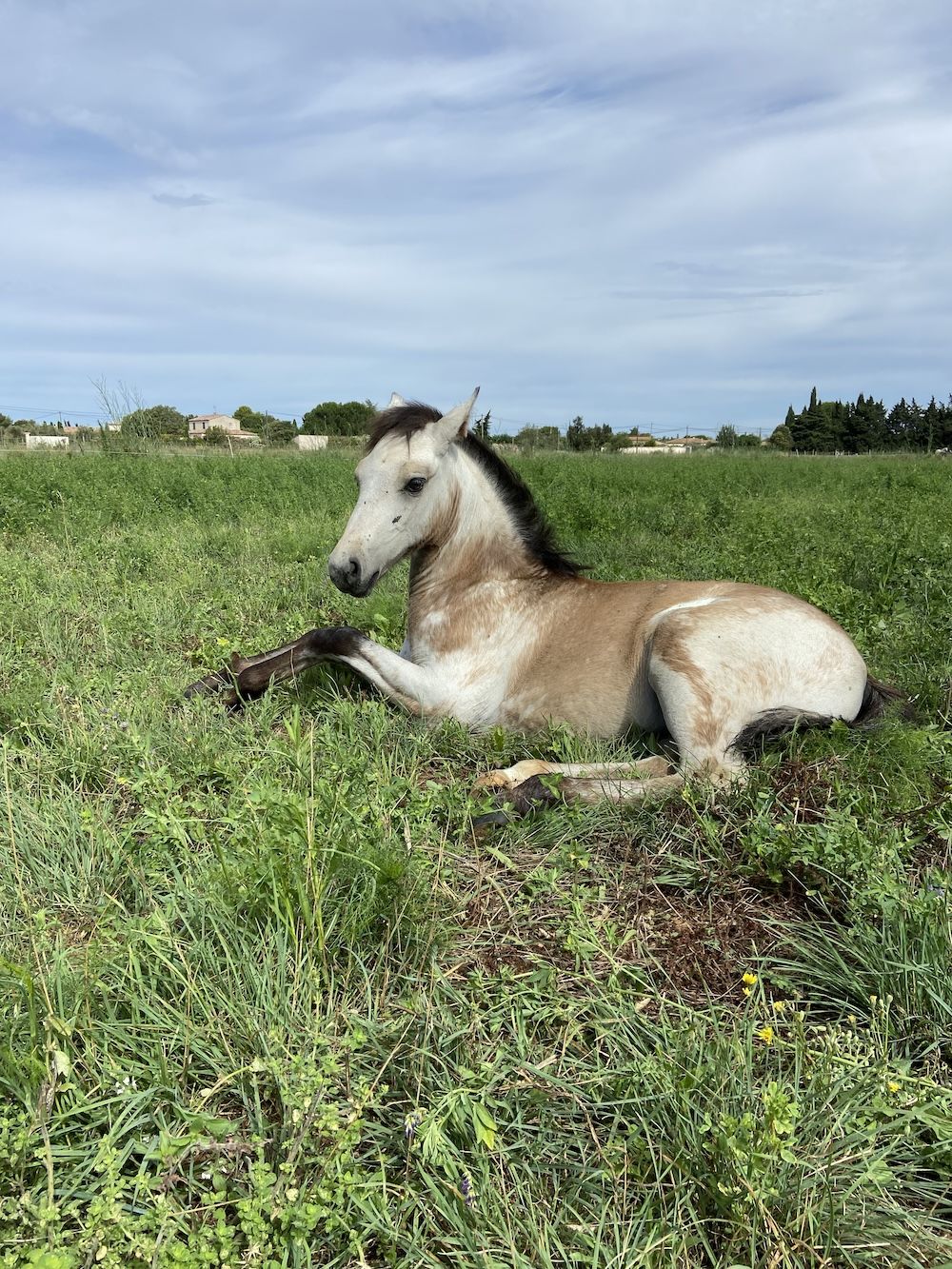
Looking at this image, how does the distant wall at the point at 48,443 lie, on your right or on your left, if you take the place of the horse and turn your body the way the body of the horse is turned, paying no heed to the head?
on your right

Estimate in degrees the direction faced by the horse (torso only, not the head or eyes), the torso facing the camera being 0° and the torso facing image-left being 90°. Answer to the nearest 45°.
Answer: approximately 90°
